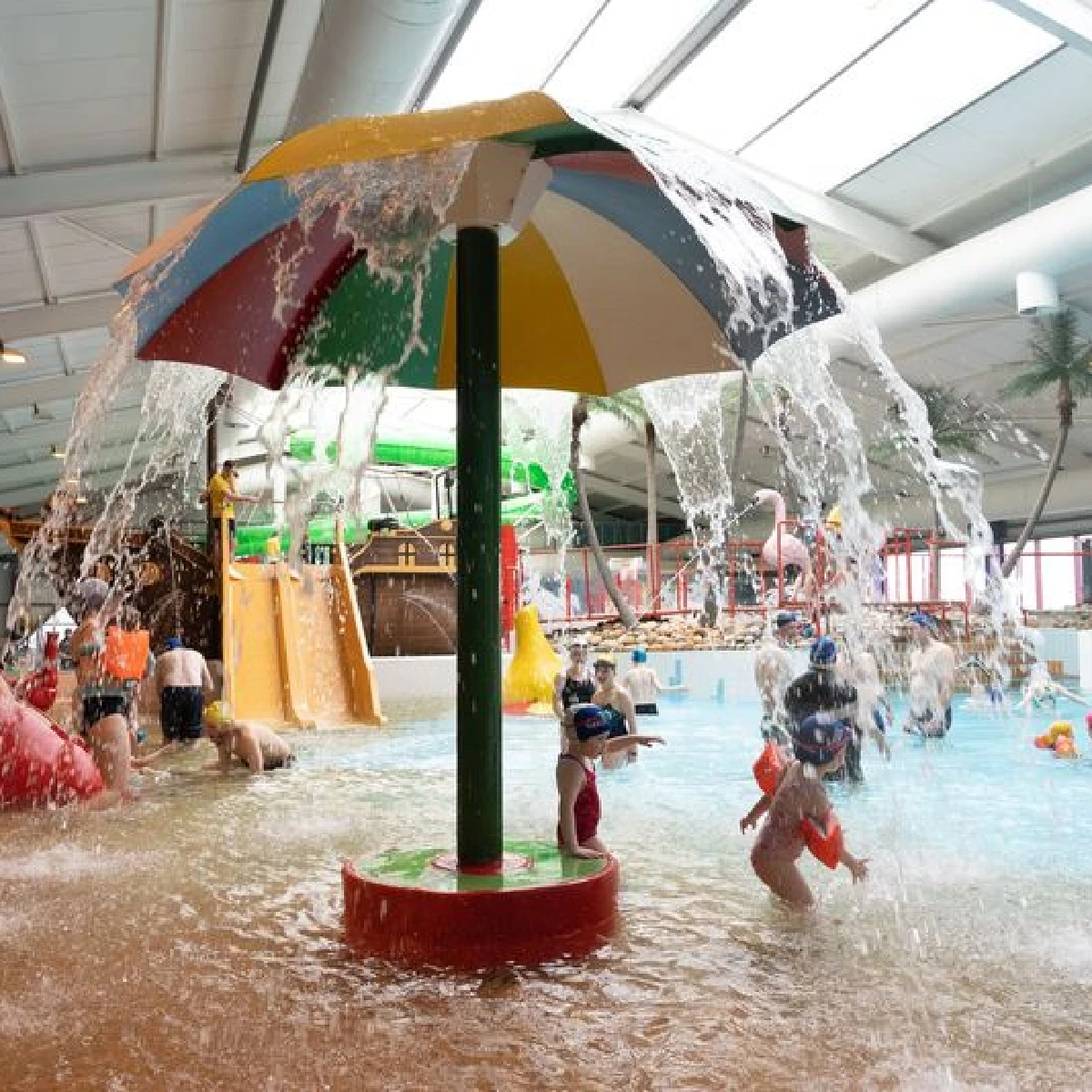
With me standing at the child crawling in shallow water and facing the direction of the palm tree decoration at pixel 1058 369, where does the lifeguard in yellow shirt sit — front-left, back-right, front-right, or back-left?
front-left

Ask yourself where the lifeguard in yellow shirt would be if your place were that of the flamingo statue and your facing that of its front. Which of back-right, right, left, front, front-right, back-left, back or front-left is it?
front-left

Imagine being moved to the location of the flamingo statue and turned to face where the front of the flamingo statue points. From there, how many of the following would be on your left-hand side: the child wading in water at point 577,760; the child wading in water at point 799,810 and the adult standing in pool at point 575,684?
3

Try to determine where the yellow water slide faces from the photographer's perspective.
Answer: facing the viewer

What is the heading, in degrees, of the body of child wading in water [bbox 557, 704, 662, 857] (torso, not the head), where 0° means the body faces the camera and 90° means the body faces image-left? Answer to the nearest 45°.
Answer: approximately 270°

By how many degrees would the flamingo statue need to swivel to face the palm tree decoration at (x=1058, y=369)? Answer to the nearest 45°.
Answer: approximately 135° to its right

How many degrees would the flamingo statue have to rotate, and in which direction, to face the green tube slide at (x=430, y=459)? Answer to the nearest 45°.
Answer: approximately 45° to its right

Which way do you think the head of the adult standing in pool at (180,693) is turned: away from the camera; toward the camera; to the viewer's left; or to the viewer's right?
away from the camera

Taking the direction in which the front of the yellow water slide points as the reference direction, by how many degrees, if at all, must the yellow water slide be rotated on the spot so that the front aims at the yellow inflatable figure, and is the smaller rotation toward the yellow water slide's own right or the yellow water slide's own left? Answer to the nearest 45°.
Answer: approximately 90° to the yellow water slide's own left

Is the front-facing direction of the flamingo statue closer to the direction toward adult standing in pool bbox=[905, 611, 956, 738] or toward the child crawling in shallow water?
the child crawling in shallow water

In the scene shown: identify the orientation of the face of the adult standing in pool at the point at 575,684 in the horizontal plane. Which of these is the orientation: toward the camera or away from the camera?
toward the camera

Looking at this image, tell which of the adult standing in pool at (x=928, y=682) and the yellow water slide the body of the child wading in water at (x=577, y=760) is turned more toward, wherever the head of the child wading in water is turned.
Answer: the adult standing in pool

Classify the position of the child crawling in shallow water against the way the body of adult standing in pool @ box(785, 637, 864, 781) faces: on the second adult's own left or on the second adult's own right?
on the second adult's own left

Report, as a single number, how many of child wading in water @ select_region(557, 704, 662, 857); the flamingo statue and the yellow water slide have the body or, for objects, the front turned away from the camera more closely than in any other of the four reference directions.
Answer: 0

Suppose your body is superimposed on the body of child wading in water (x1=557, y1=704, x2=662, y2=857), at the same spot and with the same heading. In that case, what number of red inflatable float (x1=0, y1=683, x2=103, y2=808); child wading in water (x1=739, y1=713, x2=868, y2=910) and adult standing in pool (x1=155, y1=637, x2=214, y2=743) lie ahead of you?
1

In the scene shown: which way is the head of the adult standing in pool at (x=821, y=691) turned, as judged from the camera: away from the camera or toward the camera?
away from the camera
